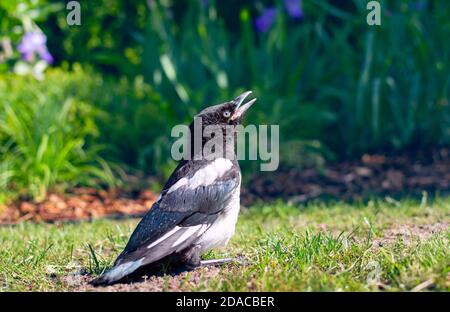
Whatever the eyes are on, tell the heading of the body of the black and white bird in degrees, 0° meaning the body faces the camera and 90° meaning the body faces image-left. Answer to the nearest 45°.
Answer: approximately 270°

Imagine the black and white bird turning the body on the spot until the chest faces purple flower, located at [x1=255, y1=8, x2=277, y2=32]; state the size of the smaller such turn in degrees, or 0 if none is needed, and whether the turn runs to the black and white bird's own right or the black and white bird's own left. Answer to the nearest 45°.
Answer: approximately 90° to the black and white bird's own left

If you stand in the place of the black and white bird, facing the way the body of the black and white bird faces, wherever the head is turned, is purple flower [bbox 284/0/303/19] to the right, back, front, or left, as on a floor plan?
left

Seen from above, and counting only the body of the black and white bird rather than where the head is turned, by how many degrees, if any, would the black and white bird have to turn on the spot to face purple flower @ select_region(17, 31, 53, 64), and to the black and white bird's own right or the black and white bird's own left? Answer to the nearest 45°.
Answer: approximately 90° to the black and white bird's own left
